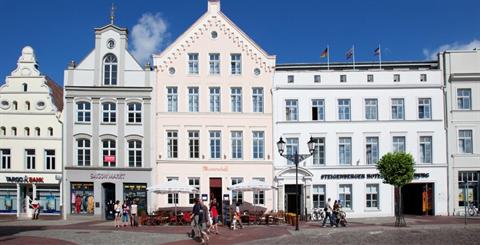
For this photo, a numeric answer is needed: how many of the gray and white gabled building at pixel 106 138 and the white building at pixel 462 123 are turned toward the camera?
2

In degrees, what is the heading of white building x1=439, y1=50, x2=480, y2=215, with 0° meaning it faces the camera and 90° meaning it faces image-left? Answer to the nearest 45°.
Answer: approximately 0°

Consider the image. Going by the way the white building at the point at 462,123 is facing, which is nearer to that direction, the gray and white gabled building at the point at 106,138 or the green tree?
the green tree

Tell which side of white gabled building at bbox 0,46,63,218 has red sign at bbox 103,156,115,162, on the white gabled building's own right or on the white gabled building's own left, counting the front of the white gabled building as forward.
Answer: on the white gabled building's own left

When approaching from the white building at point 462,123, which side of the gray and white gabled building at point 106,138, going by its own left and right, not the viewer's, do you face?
left

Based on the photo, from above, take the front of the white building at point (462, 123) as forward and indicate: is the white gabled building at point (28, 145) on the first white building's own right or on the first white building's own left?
on the first white building's own right
